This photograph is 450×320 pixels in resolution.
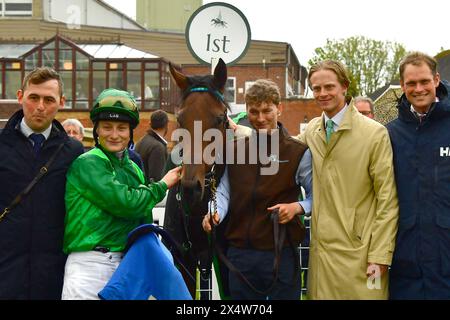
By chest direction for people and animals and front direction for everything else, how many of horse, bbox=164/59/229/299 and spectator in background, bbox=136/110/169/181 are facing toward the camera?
1

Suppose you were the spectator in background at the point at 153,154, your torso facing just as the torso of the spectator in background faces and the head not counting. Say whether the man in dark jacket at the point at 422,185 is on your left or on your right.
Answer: on your right

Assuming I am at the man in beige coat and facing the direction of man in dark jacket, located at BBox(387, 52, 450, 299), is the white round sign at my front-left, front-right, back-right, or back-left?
back-left

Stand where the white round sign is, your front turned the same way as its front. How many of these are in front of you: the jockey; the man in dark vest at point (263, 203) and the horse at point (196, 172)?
3

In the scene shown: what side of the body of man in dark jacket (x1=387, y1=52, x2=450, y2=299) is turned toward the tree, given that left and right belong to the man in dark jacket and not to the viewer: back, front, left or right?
back

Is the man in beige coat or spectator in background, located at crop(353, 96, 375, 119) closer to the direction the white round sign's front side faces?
the man in beige coat

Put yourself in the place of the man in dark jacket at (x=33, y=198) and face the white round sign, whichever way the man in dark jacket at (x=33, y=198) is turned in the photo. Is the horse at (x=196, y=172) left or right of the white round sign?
right

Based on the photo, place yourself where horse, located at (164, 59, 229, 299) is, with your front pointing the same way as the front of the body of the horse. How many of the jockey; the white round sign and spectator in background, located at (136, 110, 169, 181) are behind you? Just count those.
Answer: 2

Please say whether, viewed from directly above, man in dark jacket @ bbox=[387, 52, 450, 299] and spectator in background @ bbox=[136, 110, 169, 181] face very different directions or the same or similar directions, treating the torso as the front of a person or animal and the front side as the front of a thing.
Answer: very different directions

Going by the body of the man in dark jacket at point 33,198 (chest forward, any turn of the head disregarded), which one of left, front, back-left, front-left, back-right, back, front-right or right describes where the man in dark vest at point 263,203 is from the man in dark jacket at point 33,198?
left
